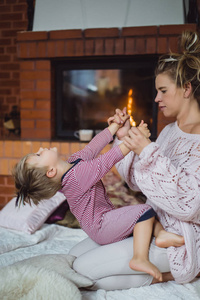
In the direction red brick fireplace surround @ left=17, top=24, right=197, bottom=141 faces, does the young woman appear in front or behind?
in front

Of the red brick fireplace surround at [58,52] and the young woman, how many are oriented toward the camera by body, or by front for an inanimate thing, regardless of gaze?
1

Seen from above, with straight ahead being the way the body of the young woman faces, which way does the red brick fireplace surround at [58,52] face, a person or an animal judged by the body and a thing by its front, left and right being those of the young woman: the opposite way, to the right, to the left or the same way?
to the left

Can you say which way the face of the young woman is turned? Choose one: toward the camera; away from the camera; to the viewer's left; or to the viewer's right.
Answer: to the viewer's left

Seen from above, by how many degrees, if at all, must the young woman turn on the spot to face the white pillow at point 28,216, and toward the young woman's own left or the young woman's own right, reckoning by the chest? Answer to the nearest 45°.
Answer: approximately 45° to the young woman's own right

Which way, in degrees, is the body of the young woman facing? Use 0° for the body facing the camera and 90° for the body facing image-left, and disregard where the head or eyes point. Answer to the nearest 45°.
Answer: approximately 90°
